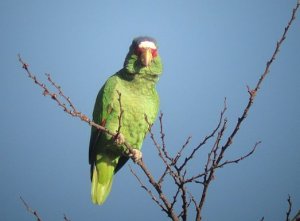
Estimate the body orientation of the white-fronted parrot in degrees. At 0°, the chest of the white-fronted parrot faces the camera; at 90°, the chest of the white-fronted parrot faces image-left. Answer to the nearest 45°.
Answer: approximately 315°
